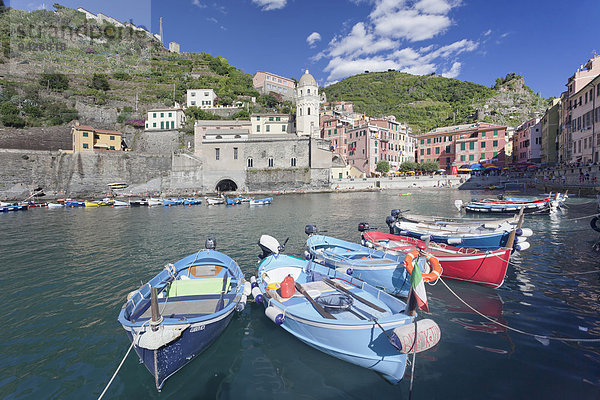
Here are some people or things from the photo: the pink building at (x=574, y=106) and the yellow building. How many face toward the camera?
1

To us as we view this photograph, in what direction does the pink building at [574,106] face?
facing to the left of the viewer

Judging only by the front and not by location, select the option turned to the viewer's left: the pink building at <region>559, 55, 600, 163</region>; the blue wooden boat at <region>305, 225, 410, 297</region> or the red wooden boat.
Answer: the pink building

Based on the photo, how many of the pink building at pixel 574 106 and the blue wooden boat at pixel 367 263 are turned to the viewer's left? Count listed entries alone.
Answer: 1

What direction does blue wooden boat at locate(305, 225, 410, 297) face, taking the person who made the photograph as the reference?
facing the viewer and to the right of the viewer

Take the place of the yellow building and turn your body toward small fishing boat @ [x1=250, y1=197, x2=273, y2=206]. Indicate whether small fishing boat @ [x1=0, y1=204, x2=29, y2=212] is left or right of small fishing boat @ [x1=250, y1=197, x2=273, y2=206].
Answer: right

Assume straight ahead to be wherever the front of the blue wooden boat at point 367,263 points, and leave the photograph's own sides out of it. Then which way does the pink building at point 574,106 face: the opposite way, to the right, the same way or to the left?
the opposite way

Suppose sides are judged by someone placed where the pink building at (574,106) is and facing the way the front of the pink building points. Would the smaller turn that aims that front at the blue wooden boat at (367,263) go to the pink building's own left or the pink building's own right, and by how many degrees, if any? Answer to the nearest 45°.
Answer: approximately 90° to the pink building's own left

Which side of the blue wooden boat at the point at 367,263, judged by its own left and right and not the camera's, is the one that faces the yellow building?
back
